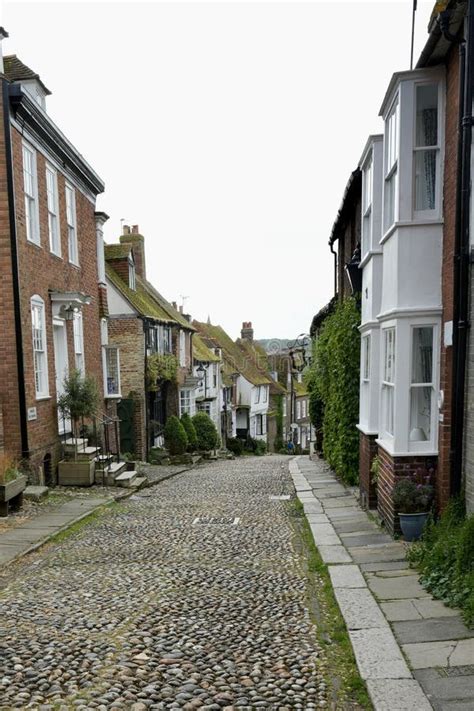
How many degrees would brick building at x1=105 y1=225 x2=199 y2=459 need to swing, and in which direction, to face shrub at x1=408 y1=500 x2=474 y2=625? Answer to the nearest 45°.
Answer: approximately 90° to its right

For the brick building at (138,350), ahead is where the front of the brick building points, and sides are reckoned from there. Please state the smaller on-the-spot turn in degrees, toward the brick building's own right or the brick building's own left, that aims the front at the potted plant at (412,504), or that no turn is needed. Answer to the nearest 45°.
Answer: approximately 90° to the brick building's own right

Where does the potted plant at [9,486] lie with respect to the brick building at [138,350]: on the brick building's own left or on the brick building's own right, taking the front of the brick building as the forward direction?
on the brick building's own right

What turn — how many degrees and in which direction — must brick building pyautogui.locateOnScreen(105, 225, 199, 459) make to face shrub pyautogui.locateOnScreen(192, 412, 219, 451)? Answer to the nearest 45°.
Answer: approximately 45° to its left

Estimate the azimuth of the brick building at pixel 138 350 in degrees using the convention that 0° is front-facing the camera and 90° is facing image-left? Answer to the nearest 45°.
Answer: approximately 270°

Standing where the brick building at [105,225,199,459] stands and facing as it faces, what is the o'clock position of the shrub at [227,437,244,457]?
The shrub is roughly at 10 o'clock from the brick building.

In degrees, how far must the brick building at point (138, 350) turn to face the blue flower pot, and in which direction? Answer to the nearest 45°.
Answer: approximately 90° to its right
